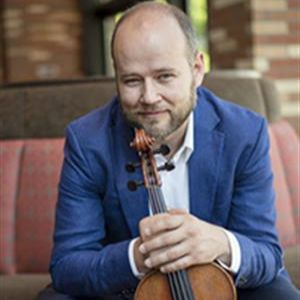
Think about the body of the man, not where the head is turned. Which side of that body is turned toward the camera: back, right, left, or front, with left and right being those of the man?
front

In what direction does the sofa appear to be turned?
toward the camera
